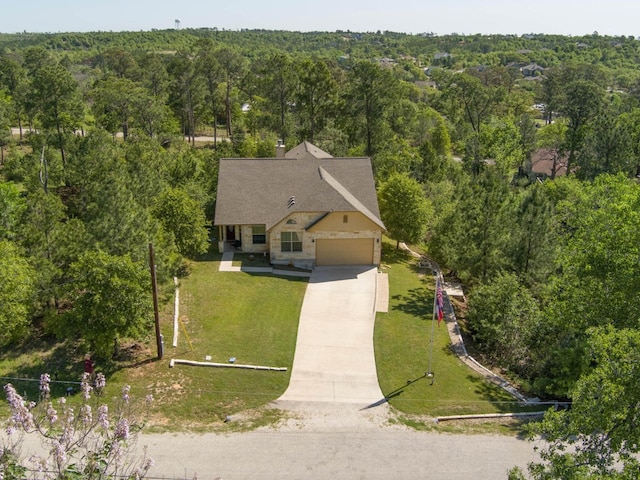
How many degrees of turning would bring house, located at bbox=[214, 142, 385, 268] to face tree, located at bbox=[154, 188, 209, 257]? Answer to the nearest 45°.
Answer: approximately 45° to its right

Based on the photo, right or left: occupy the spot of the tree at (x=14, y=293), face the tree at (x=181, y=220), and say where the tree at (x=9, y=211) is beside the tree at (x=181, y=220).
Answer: left

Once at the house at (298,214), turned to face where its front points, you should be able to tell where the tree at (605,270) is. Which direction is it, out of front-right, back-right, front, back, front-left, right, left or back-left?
front-left

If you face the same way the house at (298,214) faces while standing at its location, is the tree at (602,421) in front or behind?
in front

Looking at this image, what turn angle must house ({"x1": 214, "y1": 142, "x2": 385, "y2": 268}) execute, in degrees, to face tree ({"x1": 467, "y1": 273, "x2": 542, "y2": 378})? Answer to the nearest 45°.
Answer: approximately 45° to its left

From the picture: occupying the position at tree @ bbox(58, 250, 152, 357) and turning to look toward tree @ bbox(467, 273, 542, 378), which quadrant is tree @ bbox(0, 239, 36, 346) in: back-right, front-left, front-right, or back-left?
back-left

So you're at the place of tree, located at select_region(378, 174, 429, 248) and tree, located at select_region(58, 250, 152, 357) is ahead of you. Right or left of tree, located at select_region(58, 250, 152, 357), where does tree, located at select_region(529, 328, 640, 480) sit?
left

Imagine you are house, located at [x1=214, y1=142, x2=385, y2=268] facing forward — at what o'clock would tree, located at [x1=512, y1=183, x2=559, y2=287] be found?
The tree is roughly at 10 o'clock from the house.

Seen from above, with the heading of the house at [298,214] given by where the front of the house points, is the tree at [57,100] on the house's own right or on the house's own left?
on the house's own right

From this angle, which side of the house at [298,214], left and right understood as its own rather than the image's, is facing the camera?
front

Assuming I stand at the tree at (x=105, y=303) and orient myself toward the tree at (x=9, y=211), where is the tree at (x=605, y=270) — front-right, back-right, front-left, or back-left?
back-right

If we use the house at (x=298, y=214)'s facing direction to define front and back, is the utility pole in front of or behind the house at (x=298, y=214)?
in front

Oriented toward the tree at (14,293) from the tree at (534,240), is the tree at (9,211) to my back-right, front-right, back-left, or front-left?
front-right

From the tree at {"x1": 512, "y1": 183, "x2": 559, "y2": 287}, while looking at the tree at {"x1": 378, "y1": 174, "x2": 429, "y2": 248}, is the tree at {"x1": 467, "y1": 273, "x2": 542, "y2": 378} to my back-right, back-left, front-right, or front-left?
back-left

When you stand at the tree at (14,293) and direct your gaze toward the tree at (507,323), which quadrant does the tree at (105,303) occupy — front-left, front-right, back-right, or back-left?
front-right

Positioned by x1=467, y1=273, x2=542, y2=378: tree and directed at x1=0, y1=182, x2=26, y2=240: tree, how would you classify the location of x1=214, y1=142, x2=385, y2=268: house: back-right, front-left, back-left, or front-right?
front-right

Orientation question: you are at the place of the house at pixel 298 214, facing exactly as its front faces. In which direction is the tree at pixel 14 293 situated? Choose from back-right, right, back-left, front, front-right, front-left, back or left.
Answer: front-right
